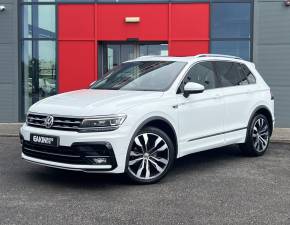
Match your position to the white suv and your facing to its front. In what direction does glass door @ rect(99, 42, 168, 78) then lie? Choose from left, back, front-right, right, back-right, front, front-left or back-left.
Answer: back-right

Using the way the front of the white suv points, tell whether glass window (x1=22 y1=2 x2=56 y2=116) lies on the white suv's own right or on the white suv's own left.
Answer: on the white suv's own right

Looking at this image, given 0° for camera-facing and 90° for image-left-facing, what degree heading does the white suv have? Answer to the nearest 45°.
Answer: approximately 45°
